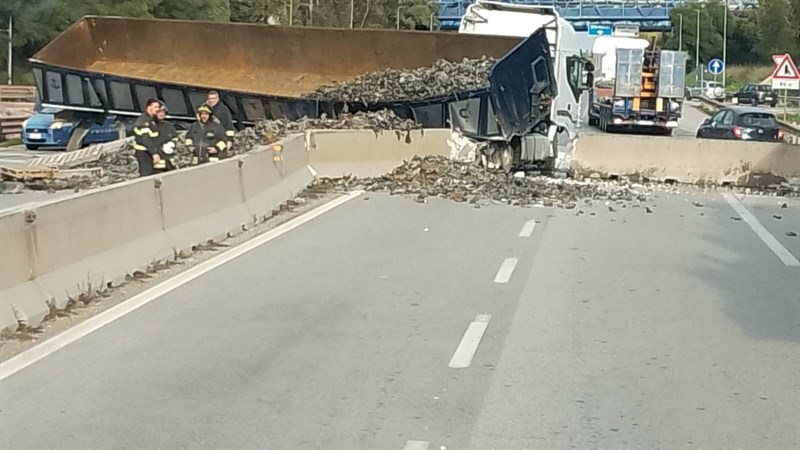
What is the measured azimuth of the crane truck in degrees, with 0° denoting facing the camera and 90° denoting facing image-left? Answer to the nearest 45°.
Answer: approximately 180°

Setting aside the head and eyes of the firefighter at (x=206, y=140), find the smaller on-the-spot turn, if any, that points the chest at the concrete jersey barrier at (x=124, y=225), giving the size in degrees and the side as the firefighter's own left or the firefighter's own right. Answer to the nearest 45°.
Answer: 0° — they already face it

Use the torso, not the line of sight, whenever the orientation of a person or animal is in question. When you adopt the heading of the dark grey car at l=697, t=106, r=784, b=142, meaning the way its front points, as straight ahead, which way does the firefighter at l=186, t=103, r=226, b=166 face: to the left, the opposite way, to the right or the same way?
the opposite way

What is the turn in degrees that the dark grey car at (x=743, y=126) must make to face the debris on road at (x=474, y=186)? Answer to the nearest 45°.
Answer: approximately 135° to its left

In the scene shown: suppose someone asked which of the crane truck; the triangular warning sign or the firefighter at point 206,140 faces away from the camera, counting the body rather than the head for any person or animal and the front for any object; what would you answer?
the crane truck

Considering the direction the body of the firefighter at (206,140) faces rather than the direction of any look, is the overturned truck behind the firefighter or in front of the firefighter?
behind

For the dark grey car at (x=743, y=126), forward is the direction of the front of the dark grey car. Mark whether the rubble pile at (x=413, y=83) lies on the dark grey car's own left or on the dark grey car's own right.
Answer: on the dark grey car's own left
